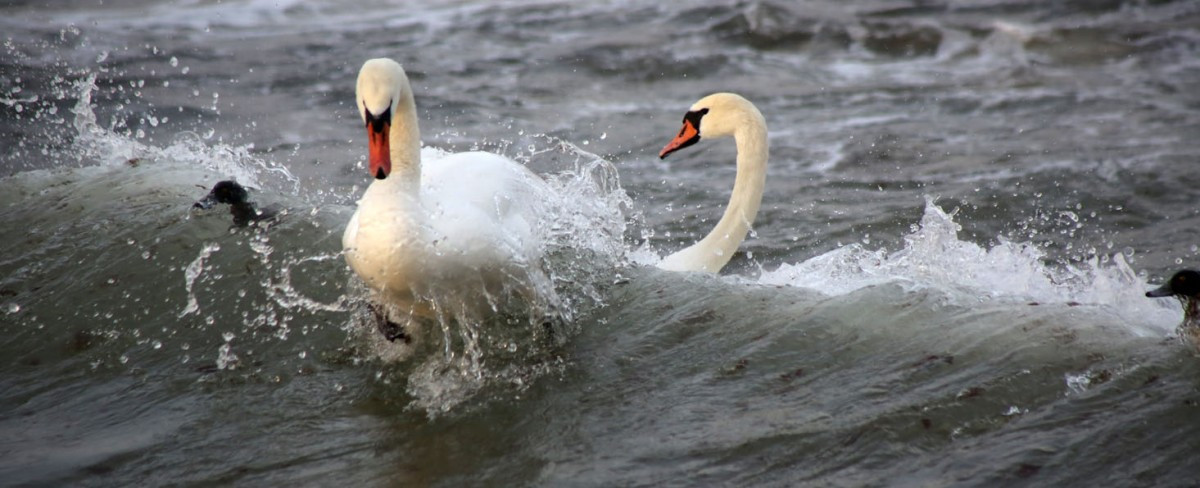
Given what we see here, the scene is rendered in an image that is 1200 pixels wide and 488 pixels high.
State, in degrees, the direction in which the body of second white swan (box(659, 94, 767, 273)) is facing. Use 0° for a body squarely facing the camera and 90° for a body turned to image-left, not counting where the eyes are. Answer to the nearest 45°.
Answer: approximately 90°

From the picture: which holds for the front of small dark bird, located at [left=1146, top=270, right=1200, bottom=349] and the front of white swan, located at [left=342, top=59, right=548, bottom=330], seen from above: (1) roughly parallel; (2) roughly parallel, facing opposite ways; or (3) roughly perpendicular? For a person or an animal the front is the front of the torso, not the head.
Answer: roughly perpendicular

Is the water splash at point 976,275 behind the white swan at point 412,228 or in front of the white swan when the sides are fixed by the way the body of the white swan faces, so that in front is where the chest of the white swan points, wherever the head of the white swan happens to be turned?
behind

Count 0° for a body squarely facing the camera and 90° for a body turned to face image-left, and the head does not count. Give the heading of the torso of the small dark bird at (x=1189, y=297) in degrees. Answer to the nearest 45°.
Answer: approximately 90°

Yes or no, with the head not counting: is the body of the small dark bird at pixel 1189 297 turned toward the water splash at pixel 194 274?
yes

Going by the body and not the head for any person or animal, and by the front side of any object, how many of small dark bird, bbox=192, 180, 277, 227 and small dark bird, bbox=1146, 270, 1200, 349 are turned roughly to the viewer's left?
2

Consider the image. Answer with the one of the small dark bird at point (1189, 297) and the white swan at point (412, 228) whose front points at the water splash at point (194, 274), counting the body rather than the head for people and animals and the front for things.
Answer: the small dark bird

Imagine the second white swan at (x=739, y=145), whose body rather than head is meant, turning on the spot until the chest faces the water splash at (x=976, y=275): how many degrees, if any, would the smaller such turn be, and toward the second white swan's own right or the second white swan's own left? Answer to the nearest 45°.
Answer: approximately 135° to the second white swan's own left

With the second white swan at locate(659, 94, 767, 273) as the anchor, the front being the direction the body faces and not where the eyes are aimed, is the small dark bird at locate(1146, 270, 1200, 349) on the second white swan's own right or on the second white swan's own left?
on the second white swan's own left

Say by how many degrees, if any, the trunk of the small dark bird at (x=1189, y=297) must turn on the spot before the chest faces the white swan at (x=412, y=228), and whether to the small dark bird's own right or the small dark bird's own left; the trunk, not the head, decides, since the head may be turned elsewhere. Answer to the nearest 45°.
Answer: approximately 45° to the small dark bird's own left

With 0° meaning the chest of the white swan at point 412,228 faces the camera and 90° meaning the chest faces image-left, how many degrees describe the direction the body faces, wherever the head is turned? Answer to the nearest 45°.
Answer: approximately 45°

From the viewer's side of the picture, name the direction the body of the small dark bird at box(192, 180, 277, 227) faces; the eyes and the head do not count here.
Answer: to the viewer's left

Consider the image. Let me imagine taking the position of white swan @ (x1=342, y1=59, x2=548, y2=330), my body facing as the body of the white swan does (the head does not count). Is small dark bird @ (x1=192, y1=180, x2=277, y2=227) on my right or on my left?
on my right
